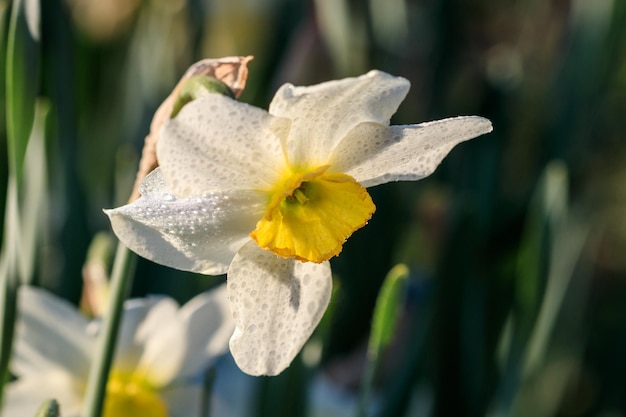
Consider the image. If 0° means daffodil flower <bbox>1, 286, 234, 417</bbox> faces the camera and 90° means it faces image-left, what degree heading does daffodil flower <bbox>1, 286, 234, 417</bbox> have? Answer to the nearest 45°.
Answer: approximately 0°
